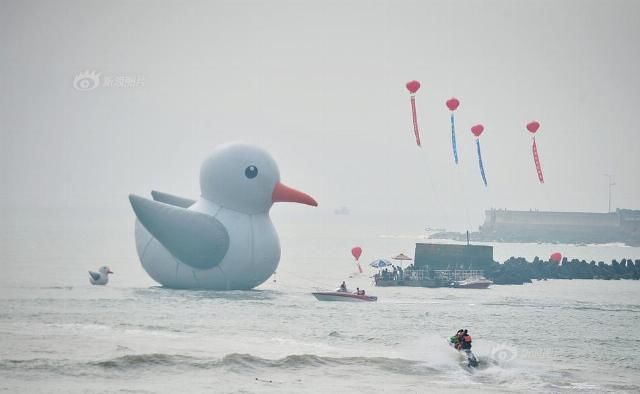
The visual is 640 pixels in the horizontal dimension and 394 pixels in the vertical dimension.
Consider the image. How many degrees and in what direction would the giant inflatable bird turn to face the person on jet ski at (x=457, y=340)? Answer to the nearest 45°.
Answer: approximately 45° to its right

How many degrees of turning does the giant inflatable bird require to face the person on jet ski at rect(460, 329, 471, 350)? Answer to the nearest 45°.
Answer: approximately 45° to its right

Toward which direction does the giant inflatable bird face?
to the viewer's right

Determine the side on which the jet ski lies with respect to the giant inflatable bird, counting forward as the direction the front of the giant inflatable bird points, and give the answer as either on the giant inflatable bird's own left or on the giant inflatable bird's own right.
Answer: on the giant inflatable bird's own right
